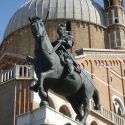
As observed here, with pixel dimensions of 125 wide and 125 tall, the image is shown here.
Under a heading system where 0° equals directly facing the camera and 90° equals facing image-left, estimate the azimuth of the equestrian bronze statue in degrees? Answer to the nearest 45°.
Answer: approximately 45°

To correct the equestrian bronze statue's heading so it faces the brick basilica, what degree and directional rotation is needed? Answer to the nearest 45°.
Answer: approximately 135° to its right
